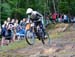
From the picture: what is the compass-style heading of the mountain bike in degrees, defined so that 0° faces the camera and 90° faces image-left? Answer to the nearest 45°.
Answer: approximately 45°

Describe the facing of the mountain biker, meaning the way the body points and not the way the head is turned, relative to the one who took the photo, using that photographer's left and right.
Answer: facing the viewer and to the left of the viewer
